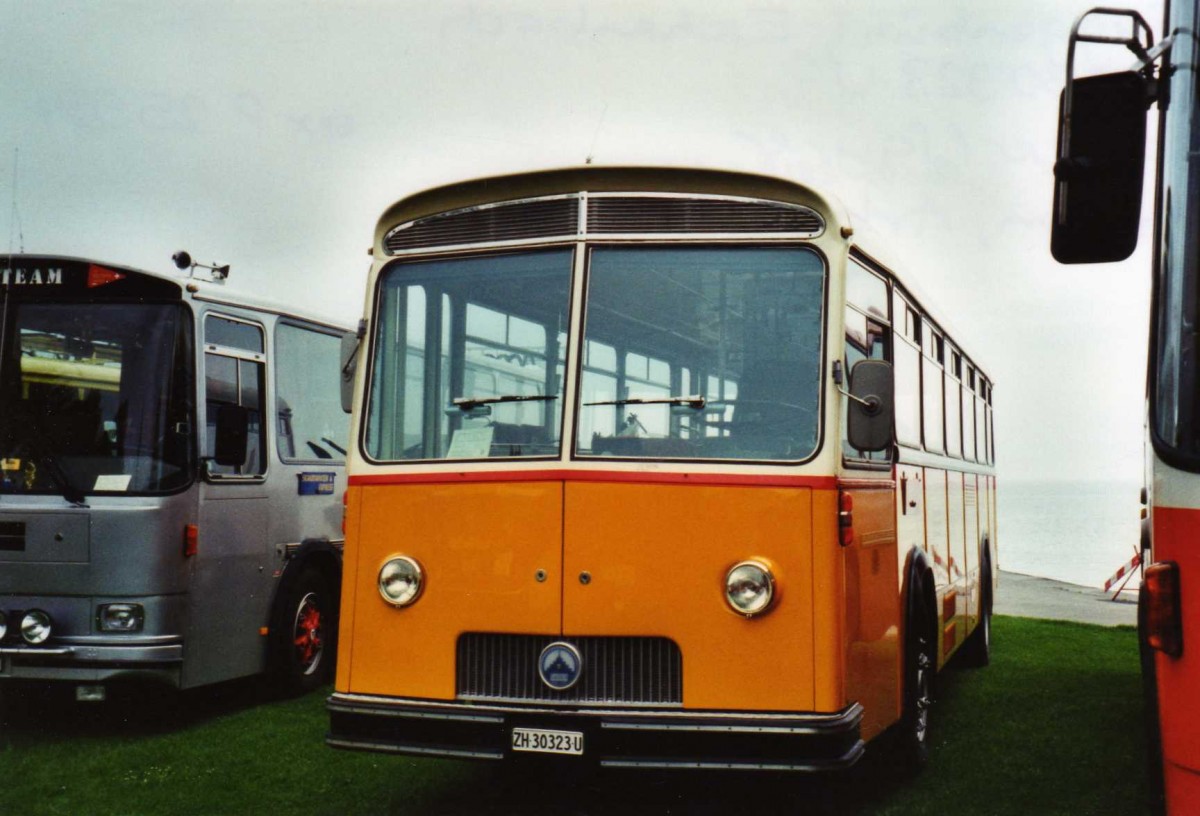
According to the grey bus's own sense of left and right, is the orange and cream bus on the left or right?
on its left

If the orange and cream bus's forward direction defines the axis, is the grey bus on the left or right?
on its right

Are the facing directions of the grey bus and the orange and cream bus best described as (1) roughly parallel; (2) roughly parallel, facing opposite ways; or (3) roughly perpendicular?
roughly parallel

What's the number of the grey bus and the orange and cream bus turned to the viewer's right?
0

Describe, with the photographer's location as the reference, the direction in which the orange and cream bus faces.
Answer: facing the viewer
